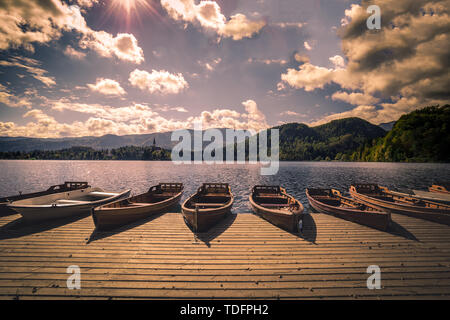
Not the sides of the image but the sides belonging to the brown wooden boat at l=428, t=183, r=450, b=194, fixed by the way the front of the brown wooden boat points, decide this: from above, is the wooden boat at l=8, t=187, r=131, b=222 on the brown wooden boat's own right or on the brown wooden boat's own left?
on the brown wooden boat's own right

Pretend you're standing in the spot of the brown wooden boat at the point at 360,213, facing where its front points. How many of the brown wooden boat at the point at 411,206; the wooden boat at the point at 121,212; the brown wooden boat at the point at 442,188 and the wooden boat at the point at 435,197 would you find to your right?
1

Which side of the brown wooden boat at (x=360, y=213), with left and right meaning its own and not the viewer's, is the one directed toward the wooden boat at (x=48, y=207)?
right

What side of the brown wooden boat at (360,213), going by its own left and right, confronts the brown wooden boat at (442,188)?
left

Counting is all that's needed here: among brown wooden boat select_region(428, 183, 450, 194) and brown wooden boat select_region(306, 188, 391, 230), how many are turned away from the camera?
0

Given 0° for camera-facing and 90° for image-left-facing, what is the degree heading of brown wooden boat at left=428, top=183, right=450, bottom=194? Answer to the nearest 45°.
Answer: approximately 315°

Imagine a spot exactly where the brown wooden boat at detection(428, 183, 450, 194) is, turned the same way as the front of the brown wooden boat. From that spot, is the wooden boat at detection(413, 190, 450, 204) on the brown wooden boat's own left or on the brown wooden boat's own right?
on the brown wooden boat's own right

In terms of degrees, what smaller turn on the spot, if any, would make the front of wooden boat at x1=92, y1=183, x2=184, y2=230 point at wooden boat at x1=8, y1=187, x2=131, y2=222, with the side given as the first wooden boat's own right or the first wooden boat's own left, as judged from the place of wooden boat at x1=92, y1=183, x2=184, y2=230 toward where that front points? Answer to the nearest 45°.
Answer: approximately 90° to the first wooden boat's own right

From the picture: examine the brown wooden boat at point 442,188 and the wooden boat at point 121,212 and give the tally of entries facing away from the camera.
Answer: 0

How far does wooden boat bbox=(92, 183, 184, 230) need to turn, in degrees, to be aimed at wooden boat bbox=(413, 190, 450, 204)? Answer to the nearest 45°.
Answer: approximately 135° to its left

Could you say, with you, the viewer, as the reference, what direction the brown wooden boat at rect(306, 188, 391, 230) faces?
facing the viewer and to the right of the viewer

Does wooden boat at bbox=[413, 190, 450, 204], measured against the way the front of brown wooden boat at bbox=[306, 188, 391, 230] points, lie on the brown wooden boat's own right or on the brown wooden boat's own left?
on the brown wooden boat's own left

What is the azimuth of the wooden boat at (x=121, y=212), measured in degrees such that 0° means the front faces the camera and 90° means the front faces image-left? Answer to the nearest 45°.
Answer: approximately 45°

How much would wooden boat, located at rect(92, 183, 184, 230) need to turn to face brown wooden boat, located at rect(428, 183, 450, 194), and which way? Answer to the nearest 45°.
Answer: approximately 135° to its left

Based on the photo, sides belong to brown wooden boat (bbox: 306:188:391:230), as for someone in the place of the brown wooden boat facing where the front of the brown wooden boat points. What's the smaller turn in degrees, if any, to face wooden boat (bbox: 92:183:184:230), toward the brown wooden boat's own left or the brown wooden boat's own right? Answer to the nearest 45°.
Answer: approximately 90° to the brown wooden boat's own right

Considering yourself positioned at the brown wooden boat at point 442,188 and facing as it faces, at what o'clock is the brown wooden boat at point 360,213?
the brown wooden boat at point 360,213 is roughly at 2 o'clock from the brown wooden boat at point 442,188.
